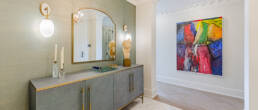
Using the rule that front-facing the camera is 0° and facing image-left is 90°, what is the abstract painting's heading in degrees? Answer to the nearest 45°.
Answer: approximately 45°

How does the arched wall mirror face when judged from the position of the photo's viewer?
facing the viewer and to the right of the viewer

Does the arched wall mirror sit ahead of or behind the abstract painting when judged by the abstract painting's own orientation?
ahead

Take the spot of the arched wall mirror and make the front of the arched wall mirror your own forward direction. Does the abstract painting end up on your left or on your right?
on your left

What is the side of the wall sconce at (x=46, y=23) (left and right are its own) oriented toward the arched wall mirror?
left

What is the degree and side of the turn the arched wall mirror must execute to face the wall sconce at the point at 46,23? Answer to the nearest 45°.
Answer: approximately 90° to its right
